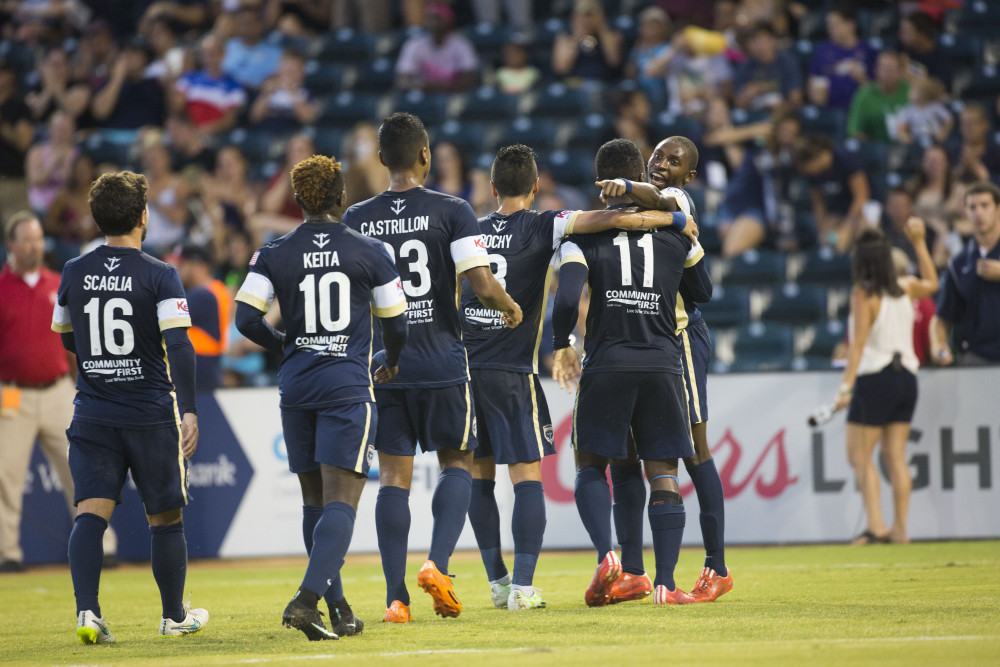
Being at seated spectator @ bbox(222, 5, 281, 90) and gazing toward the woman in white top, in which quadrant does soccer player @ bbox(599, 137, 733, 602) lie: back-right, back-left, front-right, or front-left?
front-right

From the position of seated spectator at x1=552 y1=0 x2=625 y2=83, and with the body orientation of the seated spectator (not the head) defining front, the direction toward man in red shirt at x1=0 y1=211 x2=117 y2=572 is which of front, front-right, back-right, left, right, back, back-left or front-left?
front-right

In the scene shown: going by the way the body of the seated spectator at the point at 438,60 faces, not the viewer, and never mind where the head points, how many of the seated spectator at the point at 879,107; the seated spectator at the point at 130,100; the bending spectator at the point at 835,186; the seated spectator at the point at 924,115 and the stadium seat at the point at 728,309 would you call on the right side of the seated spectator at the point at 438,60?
1

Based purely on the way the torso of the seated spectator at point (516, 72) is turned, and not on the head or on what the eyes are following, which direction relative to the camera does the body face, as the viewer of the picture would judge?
toward the camera

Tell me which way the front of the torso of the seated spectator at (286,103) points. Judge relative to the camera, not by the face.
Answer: toward the camera

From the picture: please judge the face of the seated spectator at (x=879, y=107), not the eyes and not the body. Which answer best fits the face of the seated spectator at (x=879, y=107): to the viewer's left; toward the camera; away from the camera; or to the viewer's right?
toward the camera

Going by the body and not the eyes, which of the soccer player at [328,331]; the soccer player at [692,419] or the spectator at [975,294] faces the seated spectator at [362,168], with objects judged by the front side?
the soccer player at [328,331]

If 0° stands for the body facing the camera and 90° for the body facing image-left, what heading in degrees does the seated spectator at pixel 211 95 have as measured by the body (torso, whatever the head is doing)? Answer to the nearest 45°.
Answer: approximately 0°

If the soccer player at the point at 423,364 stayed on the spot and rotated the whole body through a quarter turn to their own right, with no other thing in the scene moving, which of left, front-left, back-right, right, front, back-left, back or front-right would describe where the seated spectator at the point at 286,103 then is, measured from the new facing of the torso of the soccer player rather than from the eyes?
left

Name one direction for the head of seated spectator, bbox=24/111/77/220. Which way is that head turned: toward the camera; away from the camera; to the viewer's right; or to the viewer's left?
toward the camera

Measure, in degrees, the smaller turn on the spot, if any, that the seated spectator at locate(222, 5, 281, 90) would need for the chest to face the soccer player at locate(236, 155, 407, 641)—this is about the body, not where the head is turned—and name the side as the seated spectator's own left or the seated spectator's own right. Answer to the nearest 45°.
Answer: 0° — they already face them

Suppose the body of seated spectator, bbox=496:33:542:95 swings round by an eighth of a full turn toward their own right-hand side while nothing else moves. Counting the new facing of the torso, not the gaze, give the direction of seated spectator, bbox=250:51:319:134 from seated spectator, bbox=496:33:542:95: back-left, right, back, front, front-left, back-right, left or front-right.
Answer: front-right

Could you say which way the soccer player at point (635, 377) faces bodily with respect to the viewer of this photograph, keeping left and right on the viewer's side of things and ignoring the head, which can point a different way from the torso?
facing away from the viewer

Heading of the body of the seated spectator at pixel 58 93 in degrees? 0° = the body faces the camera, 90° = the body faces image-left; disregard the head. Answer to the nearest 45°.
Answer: approximately 0°

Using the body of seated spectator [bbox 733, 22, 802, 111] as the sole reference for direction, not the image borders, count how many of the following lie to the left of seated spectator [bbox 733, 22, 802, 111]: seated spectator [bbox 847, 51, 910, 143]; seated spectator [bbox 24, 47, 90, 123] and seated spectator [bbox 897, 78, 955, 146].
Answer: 2
